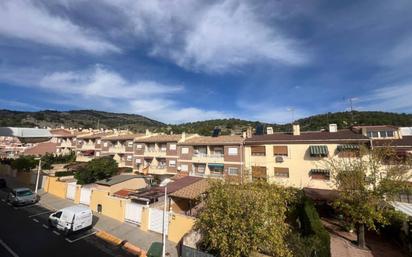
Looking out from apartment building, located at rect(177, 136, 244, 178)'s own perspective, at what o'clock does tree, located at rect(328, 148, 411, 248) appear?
The tree is roughly at 11 o'clock from the apartment building.

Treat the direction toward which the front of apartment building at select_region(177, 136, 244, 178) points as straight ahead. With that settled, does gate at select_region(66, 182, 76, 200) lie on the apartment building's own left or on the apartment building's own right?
on the apartment building's own right

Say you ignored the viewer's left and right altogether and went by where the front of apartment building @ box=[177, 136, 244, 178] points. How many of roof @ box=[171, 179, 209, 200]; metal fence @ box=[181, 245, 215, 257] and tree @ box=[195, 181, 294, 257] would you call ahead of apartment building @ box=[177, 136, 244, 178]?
3

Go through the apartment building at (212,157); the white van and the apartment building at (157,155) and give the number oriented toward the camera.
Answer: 2

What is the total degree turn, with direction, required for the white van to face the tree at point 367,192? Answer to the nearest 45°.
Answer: approximately 180°

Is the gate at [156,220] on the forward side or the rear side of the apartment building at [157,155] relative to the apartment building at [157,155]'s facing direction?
on the forward side

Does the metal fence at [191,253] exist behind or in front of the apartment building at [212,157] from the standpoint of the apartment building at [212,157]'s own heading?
in front

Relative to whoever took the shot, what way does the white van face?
facing away from the viewer and to the left of the viewer

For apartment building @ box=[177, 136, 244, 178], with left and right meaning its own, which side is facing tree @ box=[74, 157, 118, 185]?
right

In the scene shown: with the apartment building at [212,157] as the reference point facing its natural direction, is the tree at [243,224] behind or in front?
in front

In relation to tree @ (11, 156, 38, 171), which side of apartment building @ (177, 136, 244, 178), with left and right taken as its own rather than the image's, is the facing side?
right
